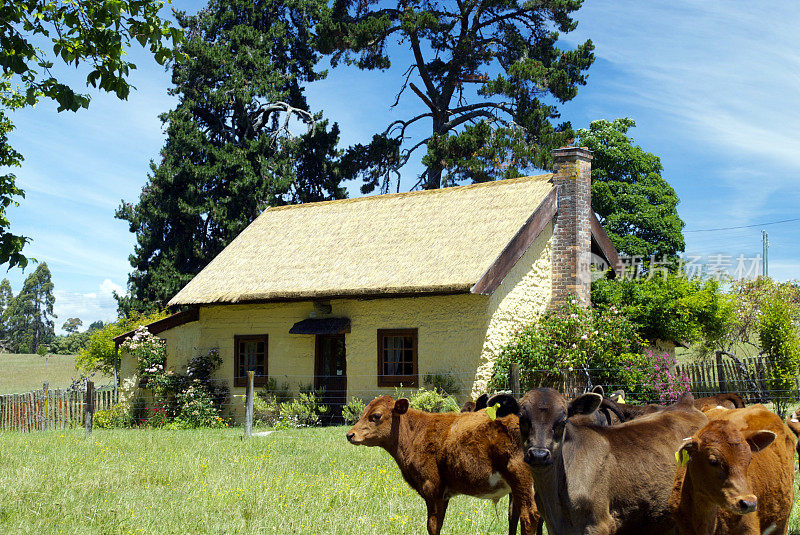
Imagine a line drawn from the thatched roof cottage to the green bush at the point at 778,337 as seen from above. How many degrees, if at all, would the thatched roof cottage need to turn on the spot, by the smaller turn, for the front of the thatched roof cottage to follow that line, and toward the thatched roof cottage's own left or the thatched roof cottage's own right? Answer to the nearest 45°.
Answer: approximately 135° to the thatched roof cottage's own left

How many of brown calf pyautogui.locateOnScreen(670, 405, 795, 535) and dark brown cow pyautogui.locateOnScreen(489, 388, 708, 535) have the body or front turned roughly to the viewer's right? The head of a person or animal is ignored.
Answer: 0

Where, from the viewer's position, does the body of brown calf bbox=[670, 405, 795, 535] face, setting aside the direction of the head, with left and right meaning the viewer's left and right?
facing the viewer and to the left of the viewer

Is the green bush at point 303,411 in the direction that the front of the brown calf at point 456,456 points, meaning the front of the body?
no

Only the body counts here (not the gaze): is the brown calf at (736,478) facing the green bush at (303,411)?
no

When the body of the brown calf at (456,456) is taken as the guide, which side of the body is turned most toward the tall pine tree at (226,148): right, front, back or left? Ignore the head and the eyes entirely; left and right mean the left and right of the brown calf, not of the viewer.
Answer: right

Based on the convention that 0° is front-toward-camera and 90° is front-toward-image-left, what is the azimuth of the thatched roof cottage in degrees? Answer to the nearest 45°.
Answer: approximately 45°

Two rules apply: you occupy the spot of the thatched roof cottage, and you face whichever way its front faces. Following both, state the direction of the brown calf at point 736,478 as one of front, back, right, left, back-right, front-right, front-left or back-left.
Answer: front-left

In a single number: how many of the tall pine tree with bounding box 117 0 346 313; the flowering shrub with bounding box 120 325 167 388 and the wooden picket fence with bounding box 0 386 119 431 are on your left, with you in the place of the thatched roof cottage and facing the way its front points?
0

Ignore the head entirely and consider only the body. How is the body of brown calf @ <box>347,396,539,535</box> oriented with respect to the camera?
to the viewer's left

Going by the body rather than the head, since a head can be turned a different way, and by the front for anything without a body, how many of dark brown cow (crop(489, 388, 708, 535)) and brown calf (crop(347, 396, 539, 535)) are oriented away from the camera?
0

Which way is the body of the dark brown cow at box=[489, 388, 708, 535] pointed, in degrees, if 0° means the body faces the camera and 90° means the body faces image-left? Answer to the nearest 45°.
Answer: approximately 45°

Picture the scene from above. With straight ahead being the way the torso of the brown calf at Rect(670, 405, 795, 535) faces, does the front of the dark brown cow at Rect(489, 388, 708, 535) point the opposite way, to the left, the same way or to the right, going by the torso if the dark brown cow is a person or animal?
the same way

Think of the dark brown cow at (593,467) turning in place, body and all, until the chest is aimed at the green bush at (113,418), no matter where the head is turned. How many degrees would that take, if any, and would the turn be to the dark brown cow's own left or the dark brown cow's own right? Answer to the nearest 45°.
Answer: approximately 90° to the dark brown cow's own right
